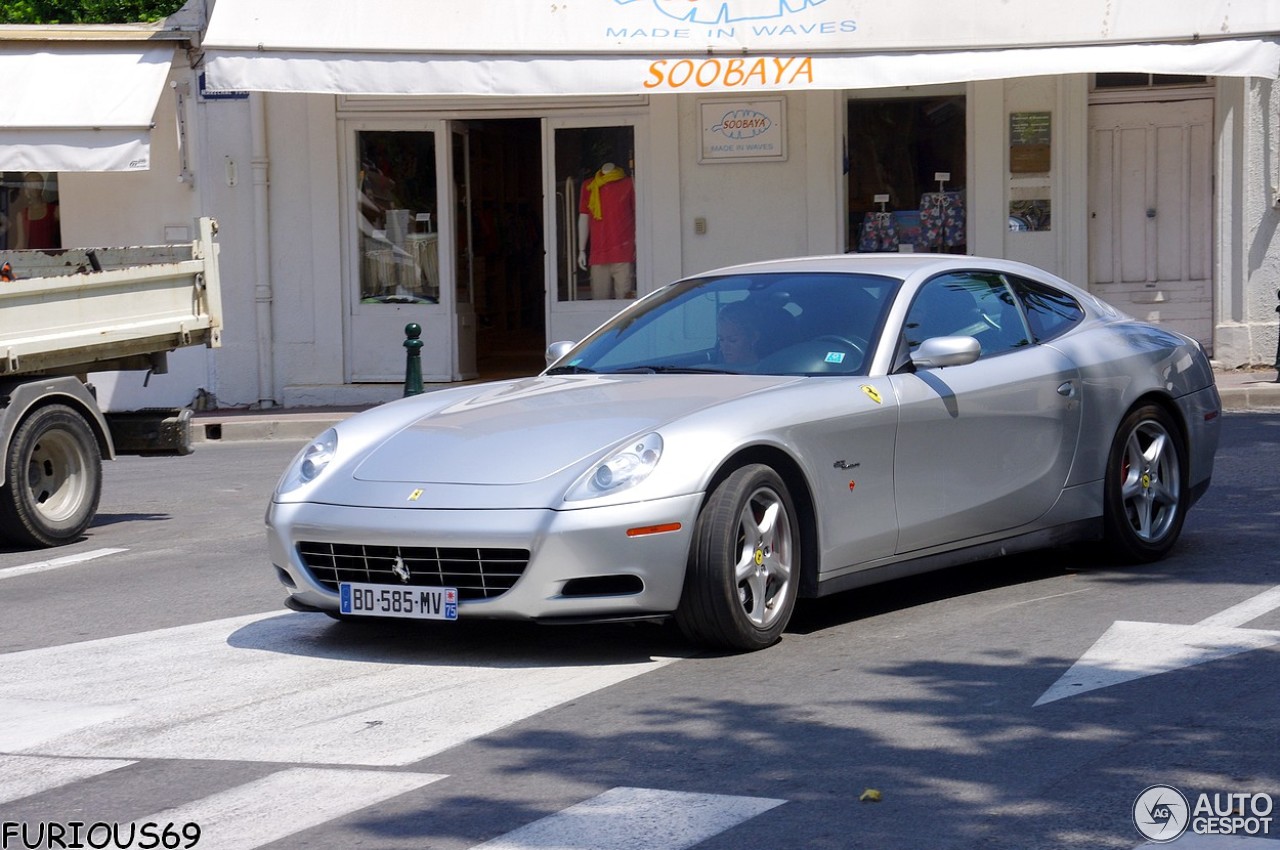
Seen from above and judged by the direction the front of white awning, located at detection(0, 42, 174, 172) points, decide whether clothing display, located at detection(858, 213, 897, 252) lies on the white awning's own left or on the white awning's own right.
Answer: on the white awning's own left

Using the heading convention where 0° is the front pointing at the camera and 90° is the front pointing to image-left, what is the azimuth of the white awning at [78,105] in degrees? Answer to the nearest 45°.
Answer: approximately 0°

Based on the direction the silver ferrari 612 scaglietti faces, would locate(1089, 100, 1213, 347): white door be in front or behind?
behind

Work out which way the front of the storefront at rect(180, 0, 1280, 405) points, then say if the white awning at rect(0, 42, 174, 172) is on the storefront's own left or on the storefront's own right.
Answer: on the storefront's own right

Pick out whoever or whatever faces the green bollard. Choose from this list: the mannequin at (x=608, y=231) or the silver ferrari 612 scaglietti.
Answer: the mannequin

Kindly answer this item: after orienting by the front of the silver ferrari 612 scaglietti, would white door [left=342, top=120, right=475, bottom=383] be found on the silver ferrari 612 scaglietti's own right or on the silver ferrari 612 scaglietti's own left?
on the silver ferrari 612 scaglietti's own right

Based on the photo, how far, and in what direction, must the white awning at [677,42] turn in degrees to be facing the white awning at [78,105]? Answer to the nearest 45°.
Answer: approximately 90° to its right

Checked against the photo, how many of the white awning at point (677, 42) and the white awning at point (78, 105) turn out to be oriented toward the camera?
2

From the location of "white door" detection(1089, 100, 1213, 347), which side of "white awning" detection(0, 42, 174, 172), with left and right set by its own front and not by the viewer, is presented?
left
